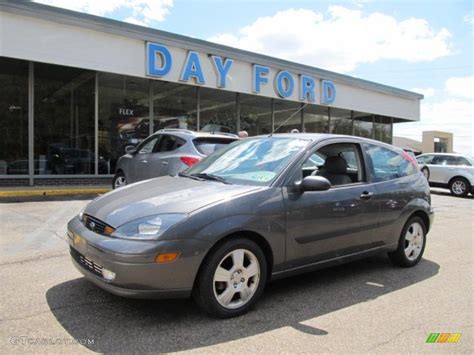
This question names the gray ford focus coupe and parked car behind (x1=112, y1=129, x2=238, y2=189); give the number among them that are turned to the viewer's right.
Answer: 0

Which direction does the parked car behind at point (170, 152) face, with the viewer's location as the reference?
facing away from the viewer and to the left of the viewer

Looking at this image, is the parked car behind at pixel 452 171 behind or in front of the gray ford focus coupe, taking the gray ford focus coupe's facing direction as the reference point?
behind

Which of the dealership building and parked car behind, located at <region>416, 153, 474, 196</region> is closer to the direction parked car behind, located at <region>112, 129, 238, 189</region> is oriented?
the dealership building

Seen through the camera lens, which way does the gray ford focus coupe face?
facing the viewer and to the left of the viewer

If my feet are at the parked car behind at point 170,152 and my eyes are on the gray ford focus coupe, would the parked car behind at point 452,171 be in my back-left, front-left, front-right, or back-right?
back-left

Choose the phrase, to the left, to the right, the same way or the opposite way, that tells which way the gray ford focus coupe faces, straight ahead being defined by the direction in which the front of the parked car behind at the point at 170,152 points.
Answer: to the left

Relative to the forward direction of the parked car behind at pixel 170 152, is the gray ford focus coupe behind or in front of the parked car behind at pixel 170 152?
behind

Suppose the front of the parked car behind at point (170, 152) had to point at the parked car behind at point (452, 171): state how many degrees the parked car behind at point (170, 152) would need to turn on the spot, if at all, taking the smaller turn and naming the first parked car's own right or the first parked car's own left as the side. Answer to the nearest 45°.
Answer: approximately 90° to the first parked car's own right

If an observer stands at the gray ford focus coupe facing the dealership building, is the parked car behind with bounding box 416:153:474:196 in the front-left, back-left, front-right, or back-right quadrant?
front-right
